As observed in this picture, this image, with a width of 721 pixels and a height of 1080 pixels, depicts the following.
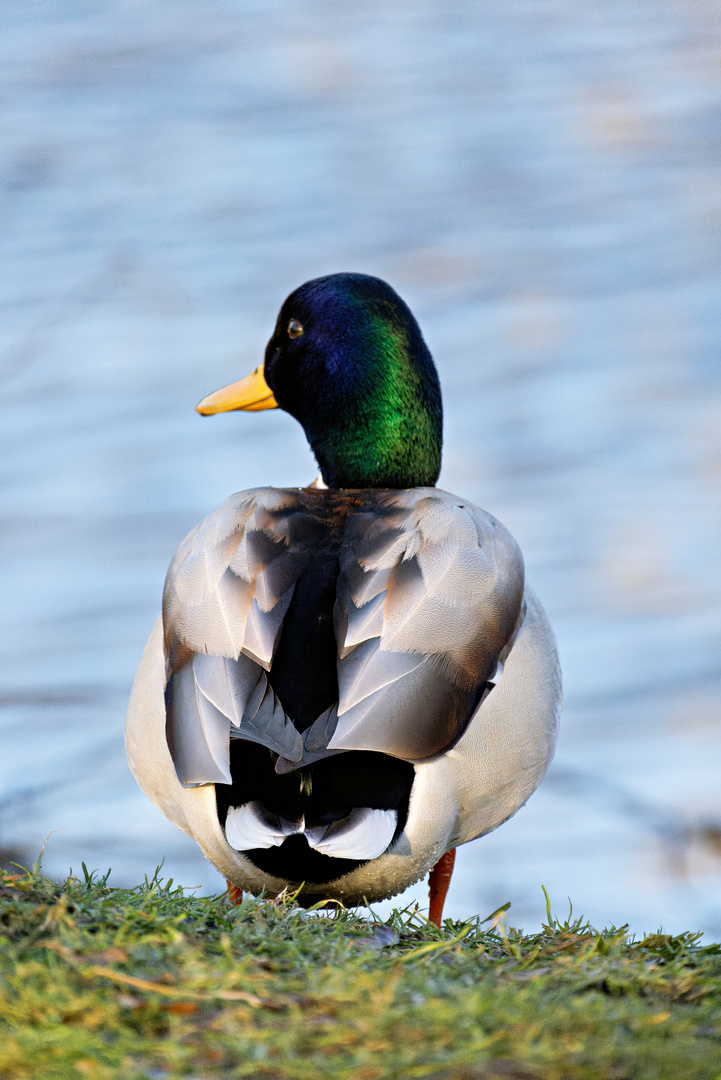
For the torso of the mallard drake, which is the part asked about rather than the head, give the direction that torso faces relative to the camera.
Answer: away from the camera
